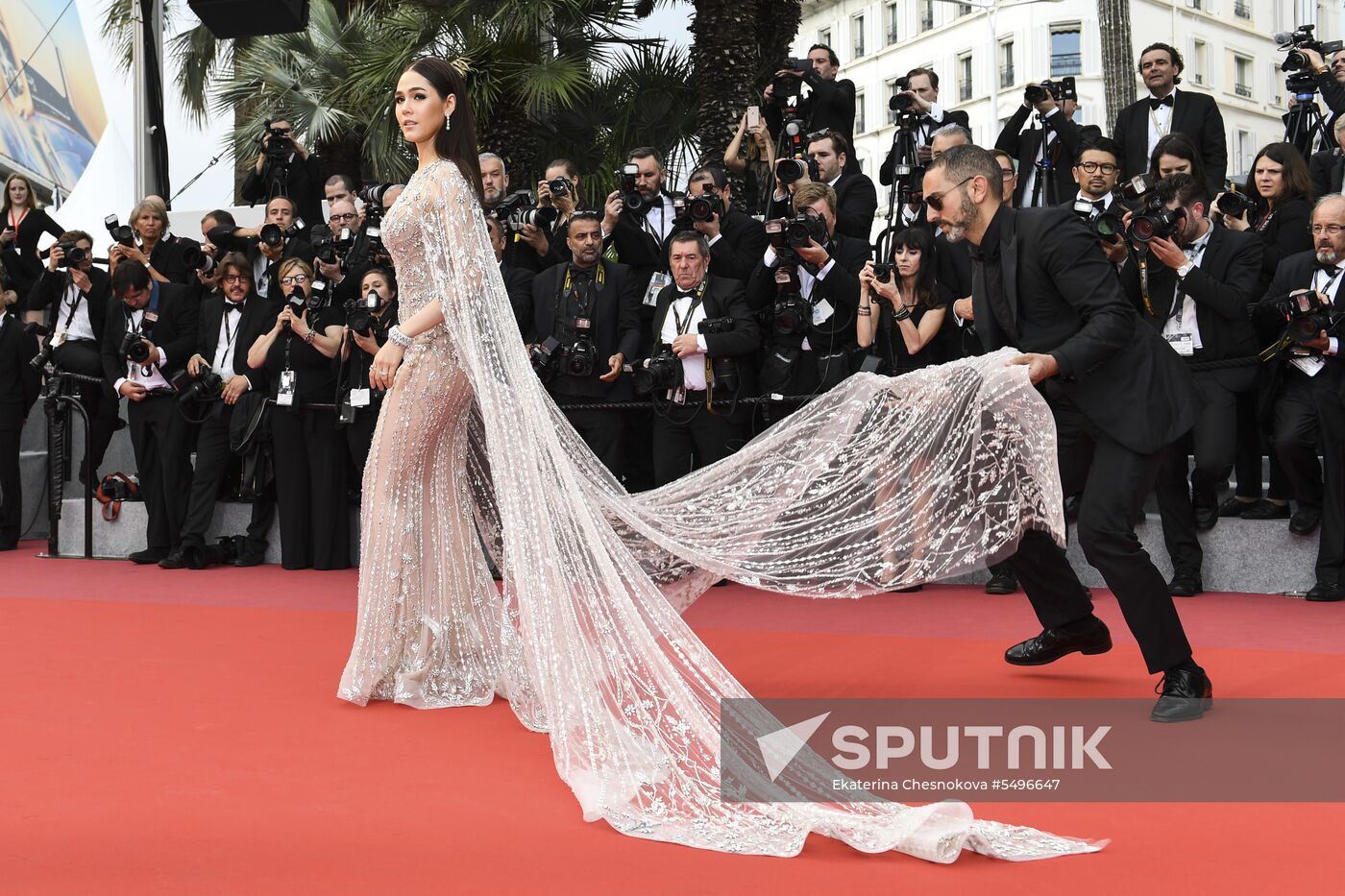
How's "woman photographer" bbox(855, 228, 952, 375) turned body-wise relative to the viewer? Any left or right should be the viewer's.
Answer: facing the viewer and to the left of the viewer

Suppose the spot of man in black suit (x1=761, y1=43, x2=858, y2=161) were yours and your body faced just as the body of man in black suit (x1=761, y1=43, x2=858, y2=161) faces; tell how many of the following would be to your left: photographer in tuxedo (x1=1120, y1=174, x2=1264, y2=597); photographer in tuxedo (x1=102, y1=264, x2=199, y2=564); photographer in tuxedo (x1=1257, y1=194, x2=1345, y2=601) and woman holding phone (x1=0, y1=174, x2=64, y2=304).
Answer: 2

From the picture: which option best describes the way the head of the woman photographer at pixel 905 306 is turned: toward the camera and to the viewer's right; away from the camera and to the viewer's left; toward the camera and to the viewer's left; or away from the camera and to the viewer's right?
toward the camera and to the viewer's left

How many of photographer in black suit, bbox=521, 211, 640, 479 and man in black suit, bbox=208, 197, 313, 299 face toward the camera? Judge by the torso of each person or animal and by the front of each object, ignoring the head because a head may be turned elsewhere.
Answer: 2

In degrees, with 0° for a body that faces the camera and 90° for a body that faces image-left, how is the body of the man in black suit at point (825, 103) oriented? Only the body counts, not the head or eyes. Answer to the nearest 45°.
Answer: approximately 45°

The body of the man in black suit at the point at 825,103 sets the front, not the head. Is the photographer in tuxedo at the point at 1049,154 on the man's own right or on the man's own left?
on the man's own left

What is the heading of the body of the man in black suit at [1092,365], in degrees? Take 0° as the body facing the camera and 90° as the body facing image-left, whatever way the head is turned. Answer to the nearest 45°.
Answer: approximately 90°

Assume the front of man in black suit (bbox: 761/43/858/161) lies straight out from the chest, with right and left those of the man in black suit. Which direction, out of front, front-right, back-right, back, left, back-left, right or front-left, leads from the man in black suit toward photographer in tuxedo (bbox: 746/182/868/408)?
front-left

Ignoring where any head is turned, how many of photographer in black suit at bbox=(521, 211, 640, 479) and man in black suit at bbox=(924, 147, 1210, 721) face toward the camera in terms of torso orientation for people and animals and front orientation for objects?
1

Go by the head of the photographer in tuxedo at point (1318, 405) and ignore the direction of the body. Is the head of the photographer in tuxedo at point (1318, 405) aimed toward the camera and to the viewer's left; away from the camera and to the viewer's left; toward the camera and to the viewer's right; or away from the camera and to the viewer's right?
toward the camera and to the viewer's left

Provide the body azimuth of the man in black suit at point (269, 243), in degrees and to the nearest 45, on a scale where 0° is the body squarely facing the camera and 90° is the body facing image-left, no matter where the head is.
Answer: approximately 0°

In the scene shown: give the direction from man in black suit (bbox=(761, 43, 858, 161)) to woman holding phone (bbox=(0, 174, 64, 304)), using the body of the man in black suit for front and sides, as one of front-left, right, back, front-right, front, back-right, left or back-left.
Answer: front-right
